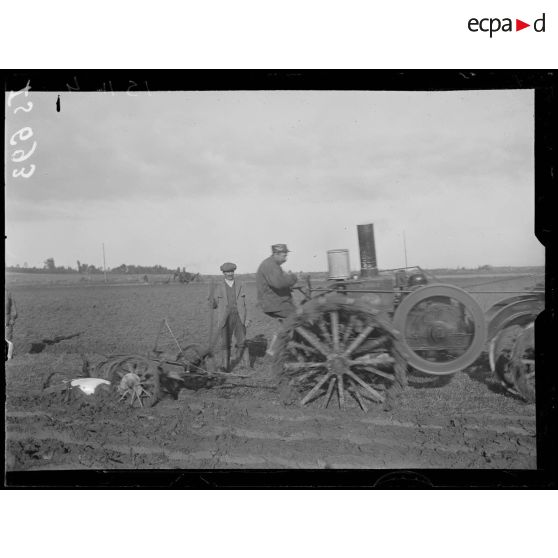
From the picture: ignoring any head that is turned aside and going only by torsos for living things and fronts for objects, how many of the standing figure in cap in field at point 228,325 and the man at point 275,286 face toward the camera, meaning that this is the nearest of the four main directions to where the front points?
1

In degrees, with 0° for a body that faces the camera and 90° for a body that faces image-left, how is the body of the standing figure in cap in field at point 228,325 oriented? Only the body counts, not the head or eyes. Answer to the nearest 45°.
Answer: approximately 0°

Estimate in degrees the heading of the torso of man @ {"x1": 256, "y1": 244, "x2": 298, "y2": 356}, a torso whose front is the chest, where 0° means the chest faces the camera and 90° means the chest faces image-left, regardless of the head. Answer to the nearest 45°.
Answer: approximately 270°

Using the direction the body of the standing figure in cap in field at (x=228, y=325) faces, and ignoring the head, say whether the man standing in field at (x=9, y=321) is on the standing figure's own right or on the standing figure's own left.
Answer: on the standing figure's own right

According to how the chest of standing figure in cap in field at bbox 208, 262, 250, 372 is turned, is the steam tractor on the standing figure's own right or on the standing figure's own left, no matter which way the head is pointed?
on the standing figure's own left

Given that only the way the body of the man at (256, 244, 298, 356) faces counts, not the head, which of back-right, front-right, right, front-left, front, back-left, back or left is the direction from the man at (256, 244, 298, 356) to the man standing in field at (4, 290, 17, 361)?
back

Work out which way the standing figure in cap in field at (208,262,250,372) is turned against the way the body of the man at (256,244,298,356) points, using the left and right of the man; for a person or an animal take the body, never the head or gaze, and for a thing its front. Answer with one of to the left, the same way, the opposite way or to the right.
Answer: to the right

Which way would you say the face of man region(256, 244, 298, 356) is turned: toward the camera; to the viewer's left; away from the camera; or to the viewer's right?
to the viewer's right
